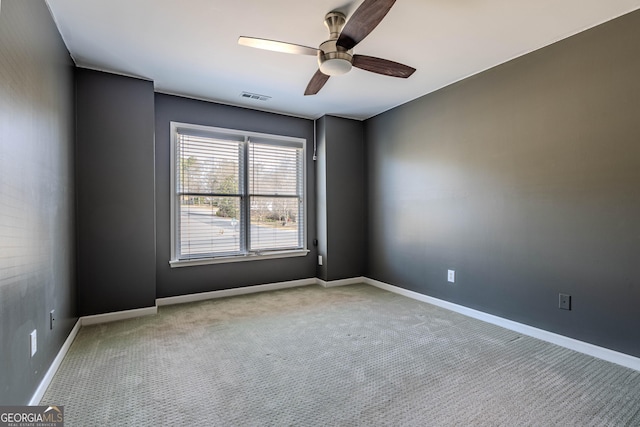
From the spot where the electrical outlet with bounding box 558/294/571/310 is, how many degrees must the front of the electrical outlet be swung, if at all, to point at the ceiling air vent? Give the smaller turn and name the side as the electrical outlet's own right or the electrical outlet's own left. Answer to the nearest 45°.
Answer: approximately 45° to the electrical outlet's own right

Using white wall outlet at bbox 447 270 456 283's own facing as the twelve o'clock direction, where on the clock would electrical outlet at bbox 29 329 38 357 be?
The electrical outlet is roughly at 12 o'clock from the white wall outlet.

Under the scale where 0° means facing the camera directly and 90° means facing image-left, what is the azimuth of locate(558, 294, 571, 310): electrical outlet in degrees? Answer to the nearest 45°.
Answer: approximately 45°

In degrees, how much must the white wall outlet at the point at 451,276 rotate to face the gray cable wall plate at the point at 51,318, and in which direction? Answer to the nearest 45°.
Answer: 0° — it already faces it

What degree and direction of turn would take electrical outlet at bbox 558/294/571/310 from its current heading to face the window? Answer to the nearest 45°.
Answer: approximately 45° to its right

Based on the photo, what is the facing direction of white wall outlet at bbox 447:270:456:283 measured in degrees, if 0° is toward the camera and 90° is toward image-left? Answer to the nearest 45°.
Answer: approximately 45°
